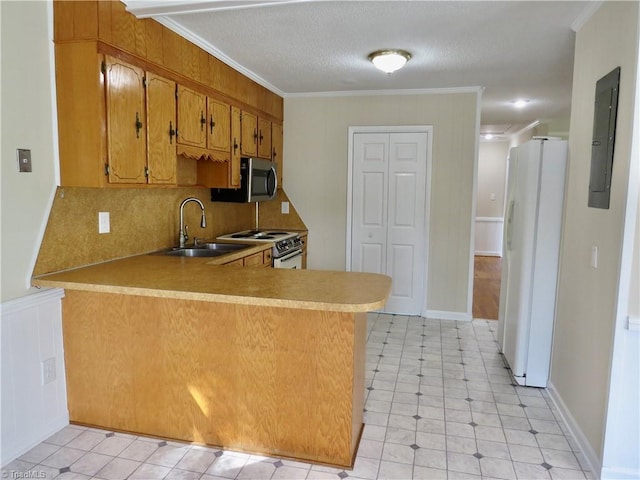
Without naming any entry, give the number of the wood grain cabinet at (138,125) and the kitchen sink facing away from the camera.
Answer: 0

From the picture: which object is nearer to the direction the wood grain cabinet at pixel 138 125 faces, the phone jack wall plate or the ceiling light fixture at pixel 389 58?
the ceiling light fixture

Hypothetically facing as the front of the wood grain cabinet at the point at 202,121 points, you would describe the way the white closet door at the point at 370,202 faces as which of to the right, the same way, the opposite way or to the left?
to the right

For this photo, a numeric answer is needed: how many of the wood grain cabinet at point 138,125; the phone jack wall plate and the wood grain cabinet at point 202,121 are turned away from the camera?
0

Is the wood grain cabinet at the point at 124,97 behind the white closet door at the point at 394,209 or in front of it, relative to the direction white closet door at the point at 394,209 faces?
in front

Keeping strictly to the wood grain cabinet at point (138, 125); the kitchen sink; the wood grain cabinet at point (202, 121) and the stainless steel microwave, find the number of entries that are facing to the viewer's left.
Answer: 0

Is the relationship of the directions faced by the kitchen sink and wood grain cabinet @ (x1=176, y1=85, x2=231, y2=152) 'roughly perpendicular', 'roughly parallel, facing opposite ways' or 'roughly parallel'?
roughly parallel

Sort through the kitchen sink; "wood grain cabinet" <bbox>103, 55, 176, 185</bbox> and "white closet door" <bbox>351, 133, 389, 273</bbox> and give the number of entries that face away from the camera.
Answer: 0

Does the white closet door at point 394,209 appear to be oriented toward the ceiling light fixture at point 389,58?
yes

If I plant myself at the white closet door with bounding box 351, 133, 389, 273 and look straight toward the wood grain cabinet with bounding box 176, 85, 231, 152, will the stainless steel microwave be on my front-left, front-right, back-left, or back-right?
front-right

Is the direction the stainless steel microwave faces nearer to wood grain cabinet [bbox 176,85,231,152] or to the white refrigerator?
the white refrigerator

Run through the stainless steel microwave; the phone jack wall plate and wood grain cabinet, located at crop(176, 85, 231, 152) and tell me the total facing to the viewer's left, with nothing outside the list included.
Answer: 0

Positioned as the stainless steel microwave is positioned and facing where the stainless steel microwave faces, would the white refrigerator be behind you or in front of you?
in front

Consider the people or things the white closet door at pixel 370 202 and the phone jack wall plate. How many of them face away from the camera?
0

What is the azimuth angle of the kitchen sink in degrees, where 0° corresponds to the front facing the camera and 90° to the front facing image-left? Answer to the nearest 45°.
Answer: approximately 315°

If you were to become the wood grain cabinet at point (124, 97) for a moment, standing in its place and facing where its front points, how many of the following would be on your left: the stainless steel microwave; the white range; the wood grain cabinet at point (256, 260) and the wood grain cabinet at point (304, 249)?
4

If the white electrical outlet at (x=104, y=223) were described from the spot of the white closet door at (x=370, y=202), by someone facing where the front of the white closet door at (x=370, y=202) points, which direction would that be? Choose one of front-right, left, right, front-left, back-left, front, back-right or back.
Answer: front-right

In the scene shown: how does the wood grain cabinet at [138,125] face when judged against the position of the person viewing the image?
facing the viewer and to the right of the viewer

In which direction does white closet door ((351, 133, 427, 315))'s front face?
toward the camera

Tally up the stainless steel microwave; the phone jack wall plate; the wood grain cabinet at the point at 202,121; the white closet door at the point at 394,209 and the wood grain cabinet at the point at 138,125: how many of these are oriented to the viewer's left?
0
